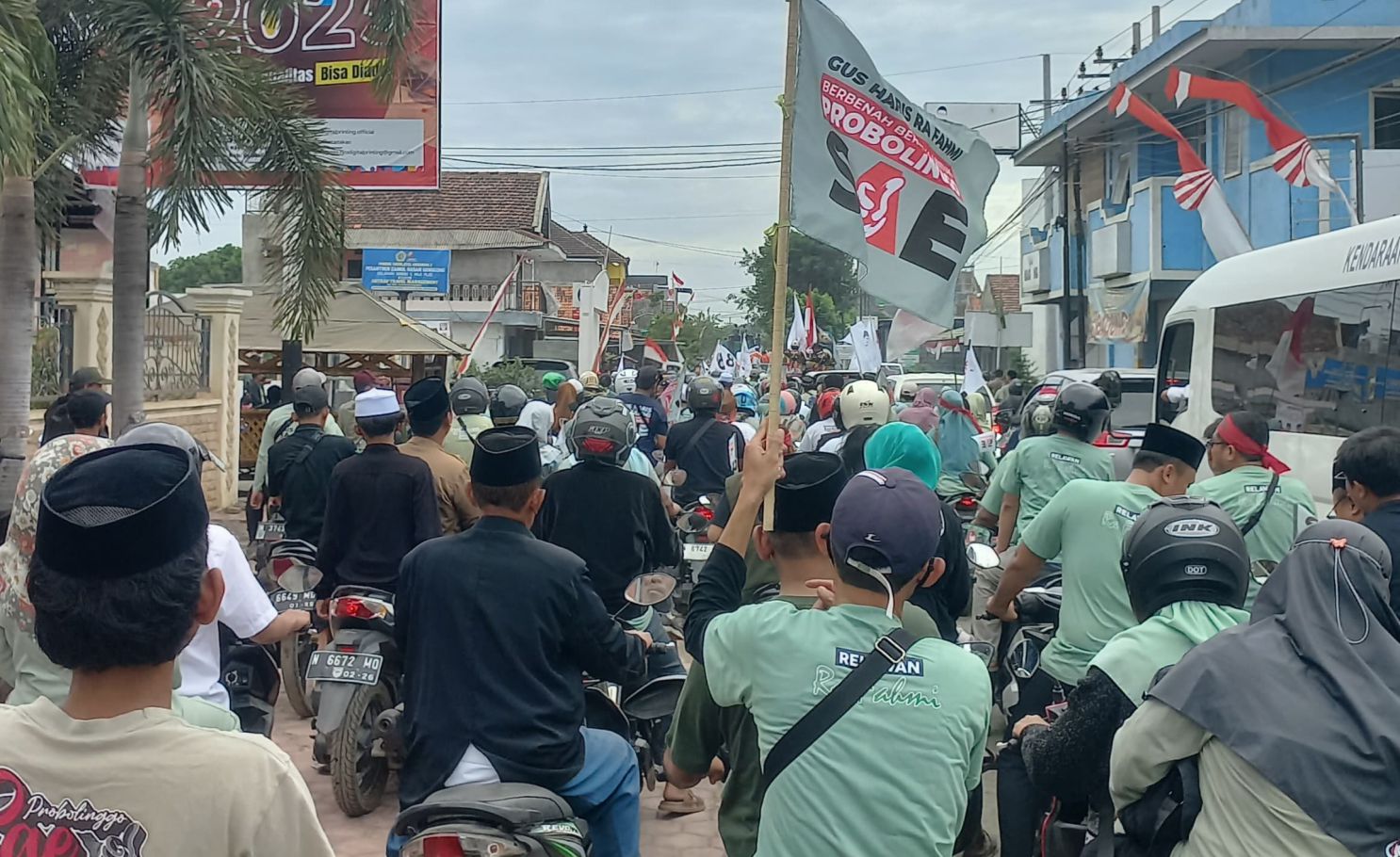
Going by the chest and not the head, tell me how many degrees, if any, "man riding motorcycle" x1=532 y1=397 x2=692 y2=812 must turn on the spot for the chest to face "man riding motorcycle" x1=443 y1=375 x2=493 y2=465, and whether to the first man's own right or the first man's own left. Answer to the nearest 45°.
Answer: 0° — they already face them

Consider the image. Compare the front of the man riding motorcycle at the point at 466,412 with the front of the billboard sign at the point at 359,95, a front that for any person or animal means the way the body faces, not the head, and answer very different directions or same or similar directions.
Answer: very different directions

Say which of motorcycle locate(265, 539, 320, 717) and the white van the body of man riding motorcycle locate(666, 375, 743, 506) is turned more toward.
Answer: the white van

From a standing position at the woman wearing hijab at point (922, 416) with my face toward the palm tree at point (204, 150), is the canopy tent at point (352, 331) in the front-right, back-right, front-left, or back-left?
front-right

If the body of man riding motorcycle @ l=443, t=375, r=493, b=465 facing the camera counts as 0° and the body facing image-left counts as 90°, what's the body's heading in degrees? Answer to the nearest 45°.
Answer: approximately 180°

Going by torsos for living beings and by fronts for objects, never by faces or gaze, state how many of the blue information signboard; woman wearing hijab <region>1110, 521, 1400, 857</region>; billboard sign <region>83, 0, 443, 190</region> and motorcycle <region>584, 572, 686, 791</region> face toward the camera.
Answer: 2

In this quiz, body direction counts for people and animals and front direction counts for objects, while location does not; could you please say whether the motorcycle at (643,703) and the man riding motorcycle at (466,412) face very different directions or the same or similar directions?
same or similar directions

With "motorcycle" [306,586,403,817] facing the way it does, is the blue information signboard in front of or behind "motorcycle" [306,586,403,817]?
in front

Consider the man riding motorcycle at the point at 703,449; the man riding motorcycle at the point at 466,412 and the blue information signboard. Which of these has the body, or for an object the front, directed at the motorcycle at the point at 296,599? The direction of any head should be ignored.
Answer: the blue information signboard

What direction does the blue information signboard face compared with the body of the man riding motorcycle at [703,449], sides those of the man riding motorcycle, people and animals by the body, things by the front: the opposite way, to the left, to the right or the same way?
the opposite way

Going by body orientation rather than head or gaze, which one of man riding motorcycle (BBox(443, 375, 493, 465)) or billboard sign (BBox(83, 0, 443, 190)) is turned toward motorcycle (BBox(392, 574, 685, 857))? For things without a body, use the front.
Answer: the billboard sign

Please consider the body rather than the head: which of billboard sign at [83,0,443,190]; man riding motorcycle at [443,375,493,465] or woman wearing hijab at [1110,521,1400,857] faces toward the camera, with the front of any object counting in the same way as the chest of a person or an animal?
the billboard sign

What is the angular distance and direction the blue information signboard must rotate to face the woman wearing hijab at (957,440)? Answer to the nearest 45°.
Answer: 0° — it already faces them

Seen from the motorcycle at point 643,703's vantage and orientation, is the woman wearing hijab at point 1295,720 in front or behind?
behind

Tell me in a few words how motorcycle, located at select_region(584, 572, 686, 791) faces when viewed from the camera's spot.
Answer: facing away from the viewer

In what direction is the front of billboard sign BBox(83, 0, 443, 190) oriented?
toward the camera

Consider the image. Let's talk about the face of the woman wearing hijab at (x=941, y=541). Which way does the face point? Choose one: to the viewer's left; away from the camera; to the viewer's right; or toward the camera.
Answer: away from the camera

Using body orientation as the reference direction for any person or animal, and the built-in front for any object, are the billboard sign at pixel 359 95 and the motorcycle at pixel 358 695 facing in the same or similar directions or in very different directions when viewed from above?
very different directions
